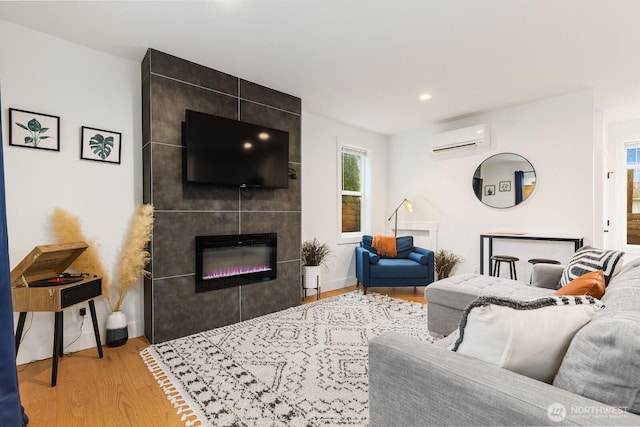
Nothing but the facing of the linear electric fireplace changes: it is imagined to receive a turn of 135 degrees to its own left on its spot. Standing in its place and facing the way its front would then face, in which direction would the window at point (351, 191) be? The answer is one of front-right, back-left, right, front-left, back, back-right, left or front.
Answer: front-right

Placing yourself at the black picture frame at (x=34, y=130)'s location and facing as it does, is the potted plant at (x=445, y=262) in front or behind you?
in front

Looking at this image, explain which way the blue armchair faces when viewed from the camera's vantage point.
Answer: facing the viewer

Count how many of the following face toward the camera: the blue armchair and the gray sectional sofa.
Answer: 1

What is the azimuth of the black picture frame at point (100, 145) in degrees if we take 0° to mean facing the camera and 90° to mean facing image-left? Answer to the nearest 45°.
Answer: approximately 315°

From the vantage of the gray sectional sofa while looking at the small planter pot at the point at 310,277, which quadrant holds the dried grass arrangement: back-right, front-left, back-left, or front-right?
front-left

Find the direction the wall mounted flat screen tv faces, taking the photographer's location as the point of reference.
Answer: facing the viewer and to the right of the viewer

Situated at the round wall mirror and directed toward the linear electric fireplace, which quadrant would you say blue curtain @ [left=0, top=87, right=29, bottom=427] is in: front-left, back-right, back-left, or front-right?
front-left

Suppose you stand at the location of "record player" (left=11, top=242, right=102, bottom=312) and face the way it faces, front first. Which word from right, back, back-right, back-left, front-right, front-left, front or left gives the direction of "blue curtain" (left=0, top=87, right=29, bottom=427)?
front-right

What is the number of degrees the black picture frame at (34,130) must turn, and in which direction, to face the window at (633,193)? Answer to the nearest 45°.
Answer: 0° — it already faces it

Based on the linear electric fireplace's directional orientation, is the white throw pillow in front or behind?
in front

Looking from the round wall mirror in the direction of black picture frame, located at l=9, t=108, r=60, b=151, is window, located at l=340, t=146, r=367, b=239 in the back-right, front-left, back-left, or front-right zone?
front-right
